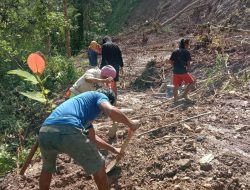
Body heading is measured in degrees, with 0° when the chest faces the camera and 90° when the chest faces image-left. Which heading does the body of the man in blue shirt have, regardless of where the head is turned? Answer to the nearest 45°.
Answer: approximately 225°

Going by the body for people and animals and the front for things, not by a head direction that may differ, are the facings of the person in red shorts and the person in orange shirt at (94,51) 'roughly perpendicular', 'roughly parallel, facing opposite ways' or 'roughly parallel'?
roughly parallel

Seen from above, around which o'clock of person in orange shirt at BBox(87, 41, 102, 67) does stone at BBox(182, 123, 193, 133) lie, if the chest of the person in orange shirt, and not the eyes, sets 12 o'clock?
The stone is roughly at 4 o'clock from the person in orange shirt.

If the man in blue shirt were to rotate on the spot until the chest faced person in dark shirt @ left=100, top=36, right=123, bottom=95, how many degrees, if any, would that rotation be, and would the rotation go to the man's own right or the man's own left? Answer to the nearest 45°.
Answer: approximately 45° to the man's own left

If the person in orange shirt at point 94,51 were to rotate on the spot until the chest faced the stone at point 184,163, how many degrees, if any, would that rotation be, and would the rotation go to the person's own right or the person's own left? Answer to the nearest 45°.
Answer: approximately 135° to the person's own right

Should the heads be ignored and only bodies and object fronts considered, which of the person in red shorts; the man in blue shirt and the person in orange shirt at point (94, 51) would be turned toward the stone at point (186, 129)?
the man in blue shirt
